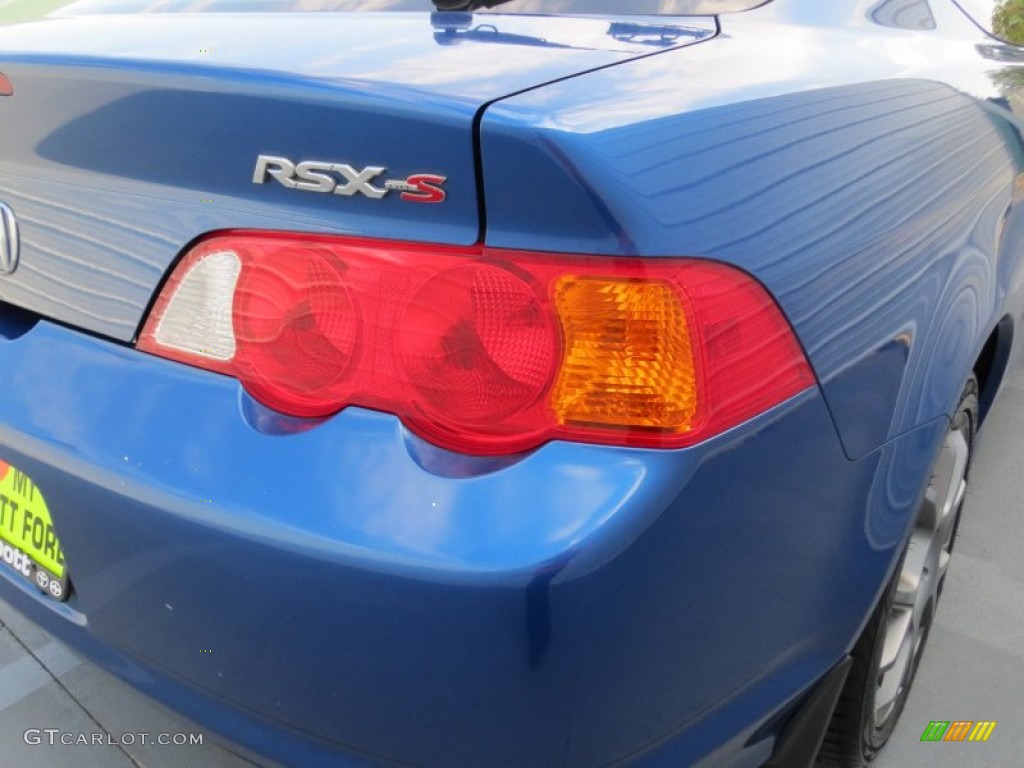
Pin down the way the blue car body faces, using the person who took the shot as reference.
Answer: facing away from the viewer and to the right of the viewer
